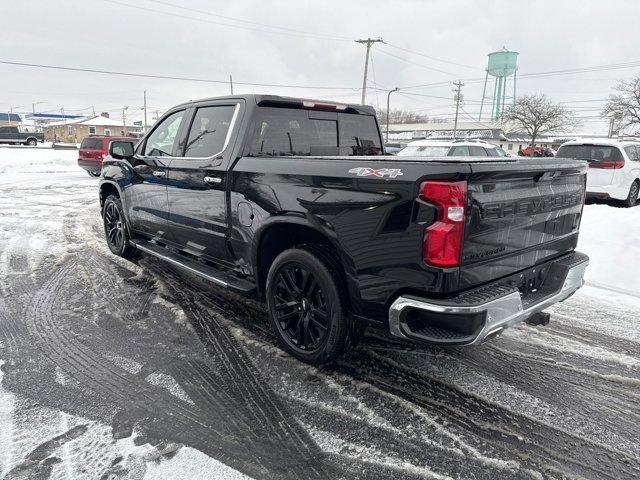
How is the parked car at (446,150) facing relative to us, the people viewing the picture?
facing the viewer and to the left of the viewer

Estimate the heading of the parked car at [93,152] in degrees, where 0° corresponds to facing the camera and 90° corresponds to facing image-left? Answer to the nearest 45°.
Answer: approximately 225°

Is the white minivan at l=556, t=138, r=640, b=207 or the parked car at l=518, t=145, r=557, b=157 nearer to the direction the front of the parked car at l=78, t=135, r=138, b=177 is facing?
the parked car

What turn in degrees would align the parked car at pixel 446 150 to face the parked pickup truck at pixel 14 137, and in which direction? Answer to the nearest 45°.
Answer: approximately 90° to its right

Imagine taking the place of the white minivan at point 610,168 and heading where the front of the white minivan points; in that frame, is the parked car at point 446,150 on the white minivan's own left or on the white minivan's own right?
on the white minivan's own left

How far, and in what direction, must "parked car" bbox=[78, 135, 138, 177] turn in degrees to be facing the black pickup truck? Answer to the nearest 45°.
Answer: approximately 135° to its right

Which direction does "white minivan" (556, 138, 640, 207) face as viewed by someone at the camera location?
facing away from the viewer and to the right of the viewer

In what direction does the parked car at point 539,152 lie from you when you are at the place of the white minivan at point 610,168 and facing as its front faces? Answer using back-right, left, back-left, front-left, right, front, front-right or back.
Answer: front-left

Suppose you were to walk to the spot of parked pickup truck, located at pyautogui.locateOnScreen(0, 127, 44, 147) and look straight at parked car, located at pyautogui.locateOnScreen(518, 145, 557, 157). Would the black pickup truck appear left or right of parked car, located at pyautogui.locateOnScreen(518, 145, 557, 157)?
right

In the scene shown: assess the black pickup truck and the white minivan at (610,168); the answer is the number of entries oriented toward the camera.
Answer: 0

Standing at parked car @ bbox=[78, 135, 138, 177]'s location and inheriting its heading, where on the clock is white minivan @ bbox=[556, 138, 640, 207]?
The white minivan is roughly at 3 o'clock from the parked car.

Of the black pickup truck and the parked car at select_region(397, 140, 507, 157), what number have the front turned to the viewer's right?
0
